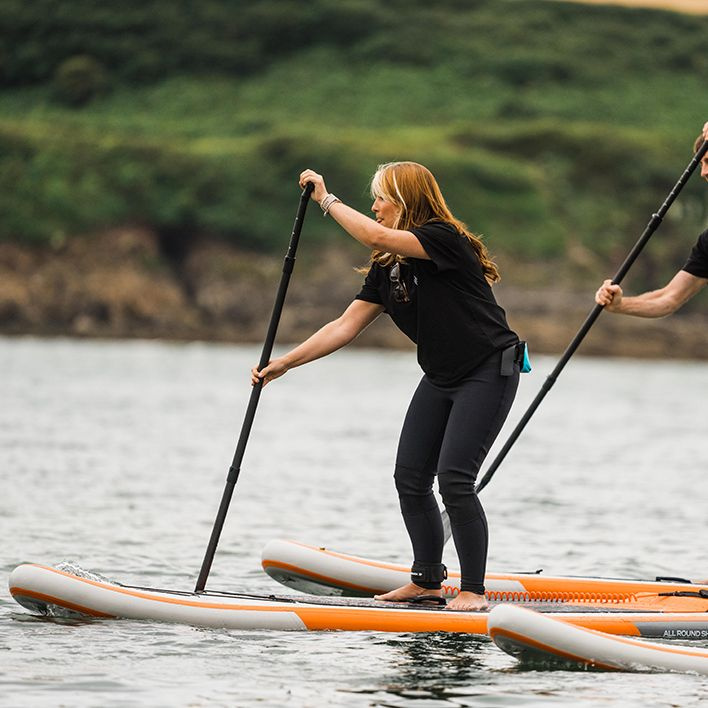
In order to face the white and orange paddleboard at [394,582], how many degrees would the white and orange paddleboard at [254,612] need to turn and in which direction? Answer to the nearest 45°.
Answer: approximately 135° to its right

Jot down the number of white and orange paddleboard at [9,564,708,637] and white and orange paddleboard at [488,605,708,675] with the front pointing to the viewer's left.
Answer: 2

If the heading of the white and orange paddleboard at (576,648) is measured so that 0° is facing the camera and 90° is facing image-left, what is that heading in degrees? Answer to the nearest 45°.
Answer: approximately 90°

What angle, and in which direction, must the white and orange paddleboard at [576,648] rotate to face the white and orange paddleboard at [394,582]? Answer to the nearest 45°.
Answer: approximately 45° to its right

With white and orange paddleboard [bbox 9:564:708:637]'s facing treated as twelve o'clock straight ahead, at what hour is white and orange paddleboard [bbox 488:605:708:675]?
white and orange paddleboard [bbox 488:605:708:675] is roughly at 7 o'clock from white and orange paddleboard [bbox 9:564:708:637].

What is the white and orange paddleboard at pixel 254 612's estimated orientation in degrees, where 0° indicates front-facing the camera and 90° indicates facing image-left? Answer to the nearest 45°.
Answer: approximately 90°

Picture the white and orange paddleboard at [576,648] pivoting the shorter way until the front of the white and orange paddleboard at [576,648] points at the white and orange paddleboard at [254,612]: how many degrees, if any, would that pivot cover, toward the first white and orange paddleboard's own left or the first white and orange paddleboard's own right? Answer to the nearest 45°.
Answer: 0° — it already faces it
